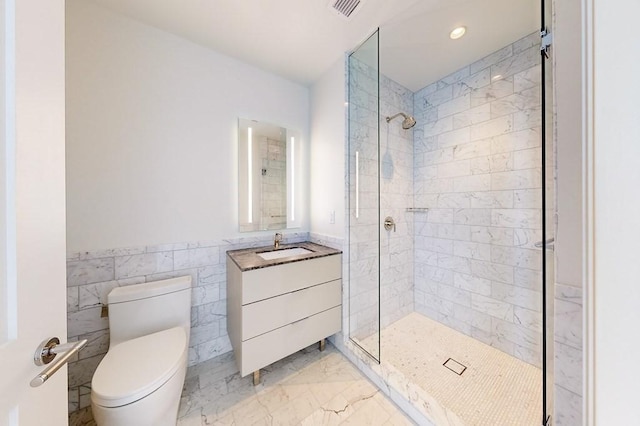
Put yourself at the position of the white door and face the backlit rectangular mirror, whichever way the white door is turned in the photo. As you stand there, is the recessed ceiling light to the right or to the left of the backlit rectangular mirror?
right

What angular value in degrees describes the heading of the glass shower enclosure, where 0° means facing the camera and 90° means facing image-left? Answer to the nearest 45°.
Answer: approximately 45°

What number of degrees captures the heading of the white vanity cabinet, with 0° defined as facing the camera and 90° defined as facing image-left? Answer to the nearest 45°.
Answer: approximately 315°

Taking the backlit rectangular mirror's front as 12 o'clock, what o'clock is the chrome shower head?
The chrome shower head is roughly at 11 o'clock from the backlit rectangular mirror.

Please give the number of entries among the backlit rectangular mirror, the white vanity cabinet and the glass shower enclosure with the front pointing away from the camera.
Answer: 0

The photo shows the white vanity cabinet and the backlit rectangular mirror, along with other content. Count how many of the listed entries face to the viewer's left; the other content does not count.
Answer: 0
